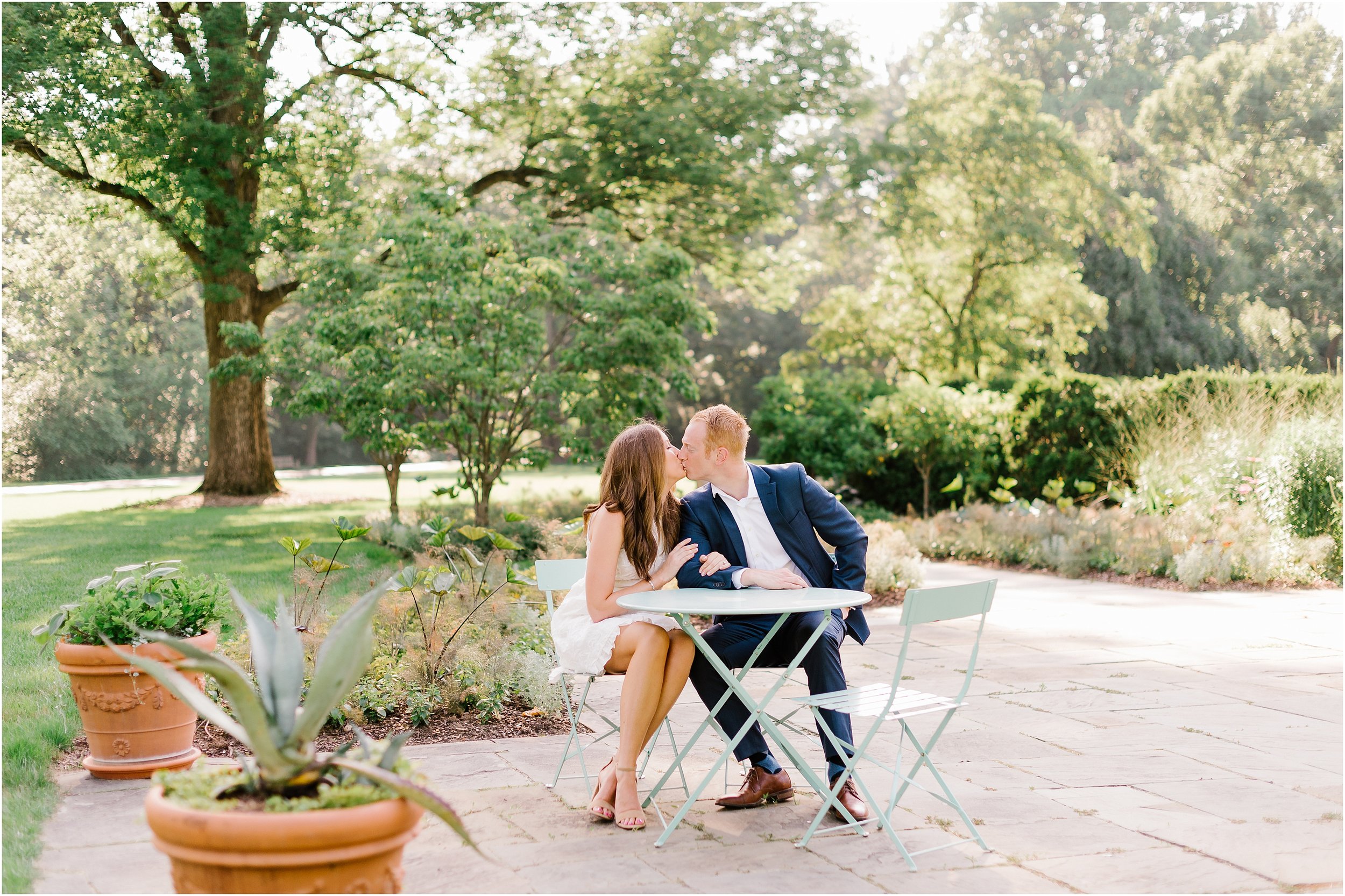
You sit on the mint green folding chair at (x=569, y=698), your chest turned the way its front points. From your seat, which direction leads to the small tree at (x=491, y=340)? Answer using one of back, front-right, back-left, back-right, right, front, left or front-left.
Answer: back-left

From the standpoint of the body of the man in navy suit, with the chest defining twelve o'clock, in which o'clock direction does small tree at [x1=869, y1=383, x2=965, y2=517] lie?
The small tree is roughly at 5 o'clock from the man in navy suit.

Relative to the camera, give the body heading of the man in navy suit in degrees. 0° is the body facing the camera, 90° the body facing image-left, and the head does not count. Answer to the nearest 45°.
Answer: approximately 45°

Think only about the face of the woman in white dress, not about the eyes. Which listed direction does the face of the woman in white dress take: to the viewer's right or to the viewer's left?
to the viewer's right

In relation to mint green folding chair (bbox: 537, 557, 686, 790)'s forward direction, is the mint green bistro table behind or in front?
in front

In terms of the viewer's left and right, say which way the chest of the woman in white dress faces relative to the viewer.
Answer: facing the viewer and to the right of the viewer

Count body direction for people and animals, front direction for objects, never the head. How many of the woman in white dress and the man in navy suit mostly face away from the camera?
0

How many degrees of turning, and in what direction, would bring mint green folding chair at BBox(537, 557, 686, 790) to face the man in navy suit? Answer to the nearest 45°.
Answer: approximately 45° to its left

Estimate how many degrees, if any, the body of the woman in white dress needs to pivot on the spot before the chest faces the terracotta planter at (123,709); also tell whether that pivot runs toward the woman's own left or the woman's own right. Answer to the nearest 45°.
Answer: approximately 135° to the woman's own right

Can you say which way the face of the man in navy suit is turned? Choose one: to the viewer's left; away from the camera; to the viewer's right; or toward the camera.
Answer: to the viewer's left

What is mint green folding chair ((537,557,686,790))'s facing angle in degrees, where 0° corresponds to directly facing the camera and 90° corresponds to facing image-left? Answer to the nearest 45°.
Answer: approximately 315°
